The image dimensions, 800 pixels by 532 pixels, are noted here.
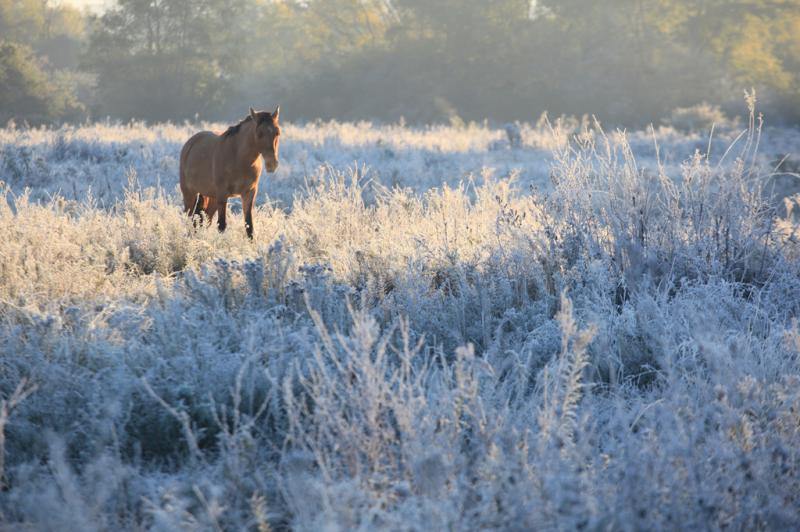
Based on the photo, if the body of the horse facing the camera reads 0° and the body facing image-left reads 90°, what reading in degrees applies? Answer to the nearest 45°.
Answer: approximately 315°
